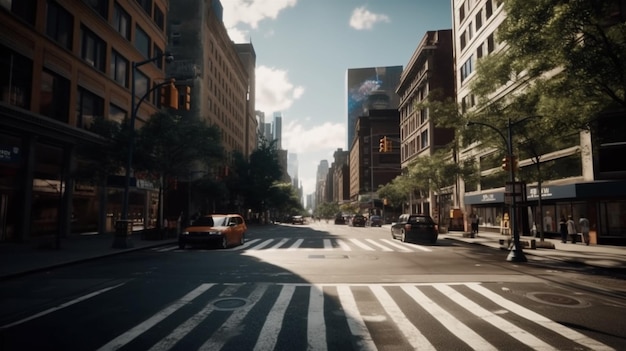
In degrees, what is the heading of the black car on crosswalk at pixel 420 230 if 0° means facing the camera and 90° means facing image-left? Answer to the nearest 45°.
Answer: approximately 135°

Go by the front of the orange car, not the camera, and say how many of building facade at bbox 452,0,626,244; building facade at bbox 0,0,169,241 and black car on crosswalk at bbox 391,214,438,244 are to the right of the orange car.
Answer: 1

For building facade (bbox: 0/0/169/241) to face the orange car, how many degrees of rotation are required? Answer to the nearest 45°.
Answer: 0° — it already faces it

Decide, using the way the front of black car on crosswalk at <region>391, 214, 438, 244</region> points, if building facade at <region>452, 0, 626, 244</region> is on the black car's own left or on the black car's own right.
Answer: on the black car's own right

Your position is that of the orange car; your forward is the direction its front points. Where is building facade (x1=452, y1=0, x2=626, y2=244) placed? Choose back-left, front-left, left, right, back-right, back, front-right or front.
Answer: back-left

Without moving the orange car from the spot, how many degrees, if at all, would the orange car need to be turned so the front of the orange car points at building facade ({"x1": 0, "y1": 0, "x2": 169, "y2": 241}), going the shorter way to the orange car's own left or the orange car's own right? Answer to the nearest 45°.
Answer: approximately 90° to the orange car's own right

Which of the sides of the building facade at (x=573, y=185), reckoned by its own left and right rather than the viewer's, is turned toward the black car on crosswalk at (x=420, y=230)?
front

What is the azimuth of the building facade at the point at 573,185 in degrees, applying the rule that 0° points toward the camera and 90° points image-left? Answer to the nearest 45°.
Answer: approximately 45°

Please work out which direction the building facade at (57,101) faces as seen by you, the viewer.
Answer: facing the viewer and to the right of the viewer

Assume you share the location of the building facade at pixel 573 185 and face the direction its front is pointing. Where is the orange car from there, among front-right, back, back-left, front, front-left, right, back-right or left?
front

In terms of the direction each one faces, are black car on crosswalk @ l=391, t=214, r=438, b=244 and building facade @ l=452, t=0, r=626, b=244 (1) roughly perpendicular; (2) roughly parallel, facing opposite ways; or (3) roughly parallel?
roughly perpendicular

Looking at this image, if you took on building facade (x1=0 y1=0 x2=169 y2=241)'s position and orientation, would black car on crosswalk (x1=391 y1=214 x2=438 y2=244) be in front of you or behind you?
in front
